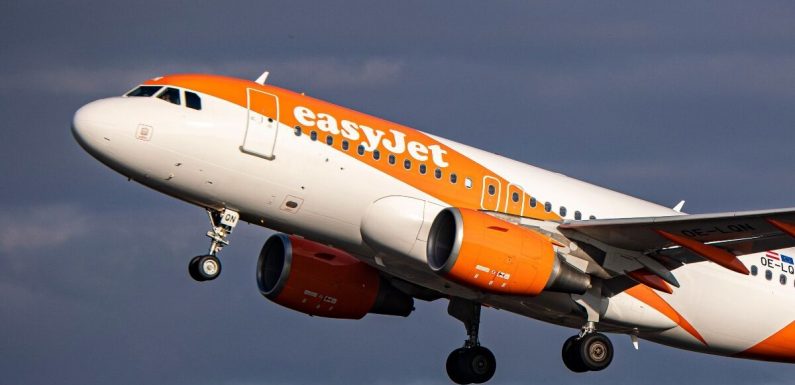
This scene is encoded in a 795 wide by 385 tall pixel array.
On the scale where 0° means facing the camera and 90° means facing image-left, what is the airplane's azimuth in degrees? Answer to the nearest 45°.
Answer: approximately 45°
